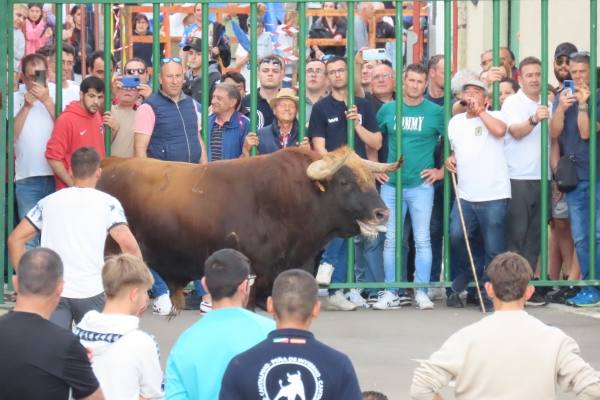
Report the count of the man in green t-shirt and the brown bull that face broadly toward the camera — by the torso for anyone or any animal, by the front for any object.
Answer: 1

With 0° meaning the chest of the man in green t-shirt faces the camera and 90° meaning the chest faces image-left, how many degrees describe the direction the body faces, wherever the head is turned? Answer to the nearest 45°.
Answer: approximately 0°

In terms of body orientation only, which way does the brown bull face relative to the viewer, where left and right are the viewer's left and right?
facing to the right of the viewer

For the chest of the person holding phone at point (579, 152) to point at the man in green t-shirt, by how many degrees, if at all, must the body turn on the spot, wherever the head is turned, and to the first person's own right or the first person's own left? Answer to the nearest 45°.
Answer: approximately 45° to the first person's own right

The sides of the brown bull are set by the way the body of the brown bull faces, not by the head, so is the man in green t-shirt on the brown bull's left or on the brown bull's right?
on the brown bull's left

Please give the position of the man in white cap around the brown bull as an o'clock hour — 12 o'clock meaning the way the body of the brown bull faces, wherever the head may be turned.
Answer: The man in white cap is roughly at 11 o'clock from the brown bull.

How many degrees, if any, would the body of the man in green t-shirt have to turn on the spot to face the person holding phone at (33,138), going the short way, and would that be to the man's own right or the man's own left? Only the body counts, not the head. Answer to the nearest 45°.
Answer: approximately 90° to the man's own right

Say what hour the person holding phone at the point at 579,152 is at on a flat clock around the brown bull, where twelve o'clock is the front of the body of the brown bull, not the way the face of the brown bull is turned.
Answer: The person holding phone is roughly at 11 o'clock from the brown bull.

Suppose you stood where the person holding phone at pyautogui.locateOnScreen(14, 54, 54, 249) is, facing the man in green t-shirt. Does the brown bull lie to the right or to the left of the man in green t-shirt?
right
